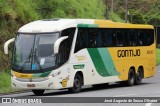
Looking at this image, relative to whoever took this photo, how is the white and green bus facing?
facing the viewer and to the left of the viewer
